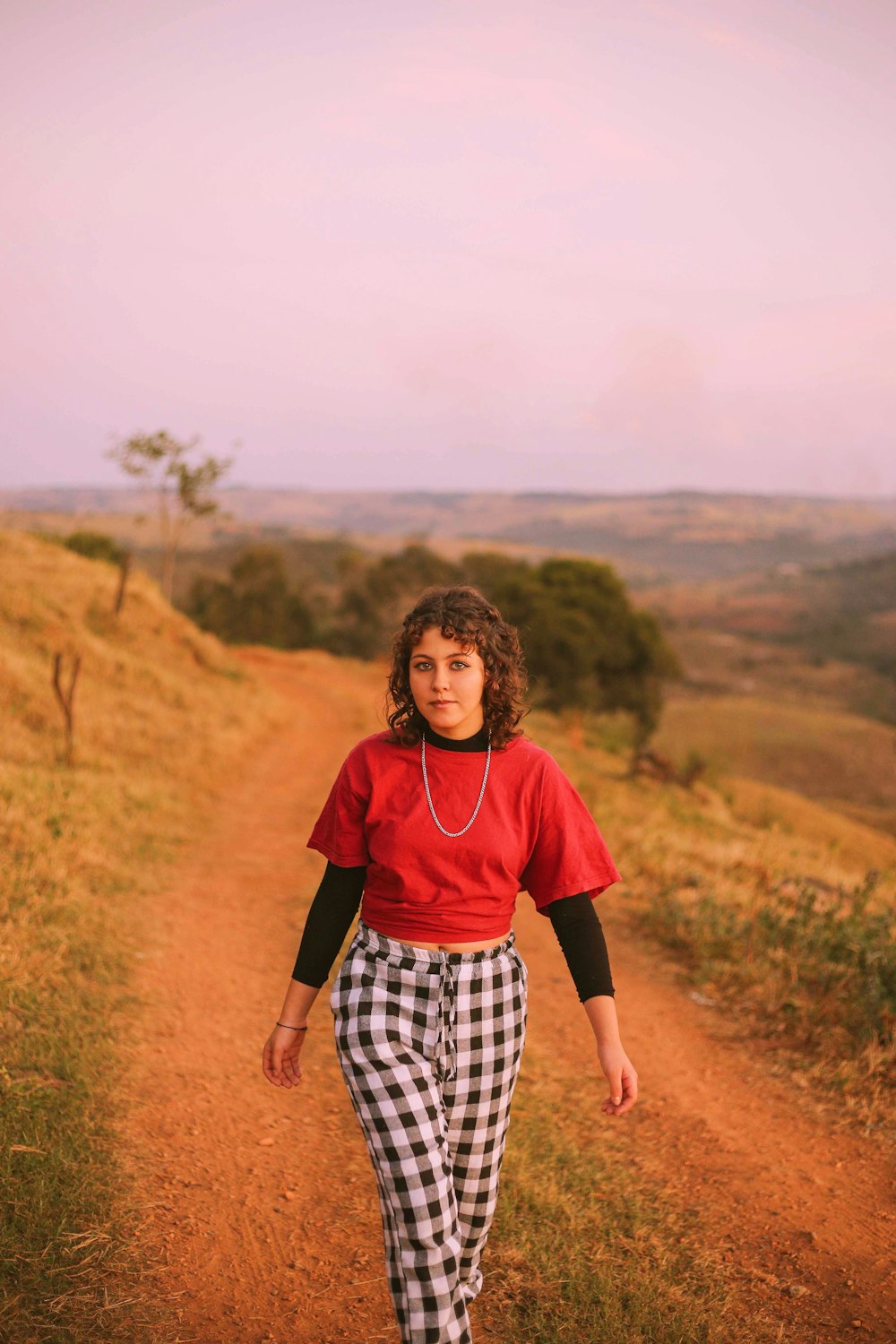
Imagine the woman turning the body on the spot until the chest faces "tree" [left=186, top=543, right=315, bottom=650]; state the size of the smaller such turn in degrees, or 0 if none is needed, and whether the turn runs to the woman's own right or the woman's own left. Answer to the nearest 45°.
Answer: approximately 180°

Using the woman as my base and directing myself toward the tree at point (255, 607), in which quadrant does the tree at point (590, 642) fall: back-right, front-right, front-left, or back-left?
front-right

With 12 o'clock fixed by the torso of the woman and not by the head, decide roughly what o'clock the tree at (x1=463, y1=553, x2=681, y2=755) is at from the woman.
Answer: The tree is roughly at 6 o'clock from the woman.

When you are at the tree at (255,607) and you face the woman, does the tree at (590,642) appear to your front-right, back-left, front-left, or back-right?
front-left

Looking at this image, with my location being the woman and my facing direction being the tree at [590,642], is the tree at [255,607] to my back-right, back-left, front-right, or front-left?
front-left

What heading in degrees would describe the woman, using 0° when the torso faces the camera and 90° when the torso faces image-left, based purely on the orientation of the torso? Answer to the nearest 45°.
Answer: approximately 0°

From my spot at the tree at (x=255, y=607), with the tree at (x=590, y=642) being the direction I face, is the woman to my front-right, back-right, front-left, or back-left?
front-right

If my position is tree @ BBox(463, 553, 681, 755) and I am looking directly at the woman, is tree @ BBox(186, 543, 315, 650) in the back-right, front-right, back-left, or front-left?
back-right
